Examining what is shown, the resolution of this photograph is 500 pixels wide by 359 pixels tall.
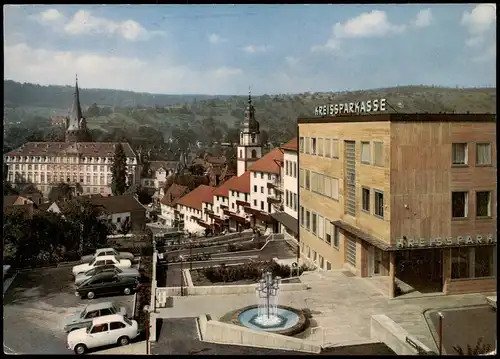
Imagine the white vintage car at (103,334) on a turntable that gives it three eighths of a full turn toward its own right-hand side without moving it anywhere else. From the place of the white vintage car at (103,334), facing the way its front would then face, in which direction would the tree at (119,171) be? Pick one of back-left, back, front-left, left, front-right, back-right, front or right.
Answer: front-left

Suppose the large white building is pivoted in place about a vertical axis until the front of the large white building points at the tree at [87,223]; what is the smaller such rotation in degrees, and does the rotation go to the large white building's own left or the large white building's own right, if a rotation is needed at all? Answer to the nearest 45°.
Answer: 0° — it already faces it

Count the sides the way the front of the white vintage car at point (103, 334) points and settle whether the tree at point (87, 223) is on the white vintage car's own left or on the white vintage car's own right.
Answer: on the white vintage car's own right

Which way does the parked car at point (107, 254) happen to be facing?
to the viewer's left

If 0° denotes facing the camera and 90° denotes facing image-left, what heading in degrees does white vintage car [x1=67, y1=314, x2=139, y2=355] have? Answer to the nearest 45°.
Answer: approximately 90°

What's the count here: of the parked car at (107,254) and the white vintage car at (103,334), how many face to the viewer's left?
2

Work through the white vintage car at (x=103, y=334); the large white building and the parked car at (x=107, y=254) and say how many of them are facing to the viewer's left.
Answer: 2

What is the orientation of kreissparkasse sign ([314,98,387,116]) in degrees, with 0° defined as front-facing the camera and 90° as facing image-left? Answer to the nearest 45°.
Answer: approximately 45°

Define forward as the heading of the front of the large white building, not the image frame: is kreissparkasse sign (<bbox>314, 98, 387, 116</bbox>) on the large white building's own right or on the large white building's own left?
on the large white building's own left

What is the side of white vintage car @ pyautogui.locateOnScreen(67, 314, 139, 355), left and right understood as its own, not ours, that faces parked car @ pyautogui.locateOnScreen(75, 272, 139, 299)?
right
